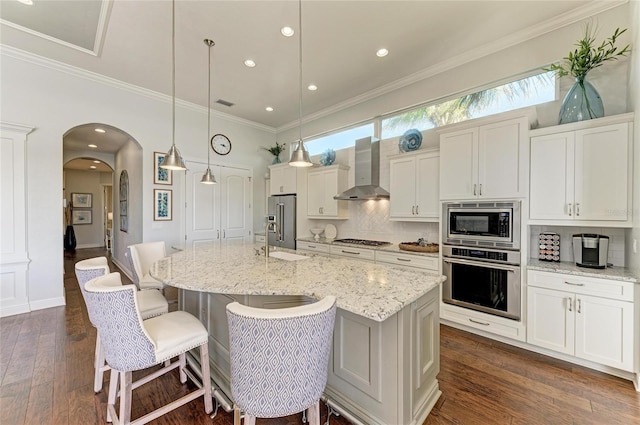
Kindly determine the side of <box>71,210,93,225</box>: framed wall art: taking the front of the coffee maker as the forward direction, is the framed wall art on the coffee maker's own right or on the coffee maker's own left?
on the coffee maker's own right

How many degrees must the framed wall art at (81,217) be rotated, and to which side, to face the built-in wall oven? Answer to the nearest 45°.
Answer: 0° — it already faces it

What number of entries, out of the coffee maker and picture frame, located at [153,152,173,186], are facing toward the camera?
2

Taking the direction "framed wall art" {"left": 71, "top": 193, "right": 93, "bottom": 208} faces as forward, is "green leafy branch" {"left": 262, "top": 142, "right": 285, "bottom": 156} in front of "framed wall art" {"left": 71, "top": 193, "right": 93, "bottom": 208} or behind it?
in front

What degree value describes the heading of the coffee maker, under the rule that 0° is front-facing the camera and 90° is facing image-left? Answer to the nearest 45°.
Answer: approximately 0°

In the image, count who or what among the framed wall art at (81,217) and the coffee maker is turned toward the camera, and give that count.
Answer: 2
